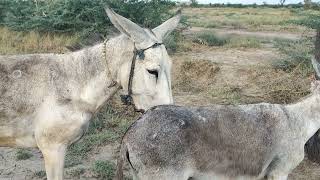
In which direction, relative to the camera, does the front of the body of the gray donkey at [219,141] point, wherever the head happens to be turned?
to the viewer's right

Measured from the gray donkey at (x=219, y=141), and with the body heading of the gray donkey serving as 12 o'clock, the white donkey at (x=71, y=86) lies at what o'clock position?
The white donkey is roughly at 6 o'clock from the gray donkey.

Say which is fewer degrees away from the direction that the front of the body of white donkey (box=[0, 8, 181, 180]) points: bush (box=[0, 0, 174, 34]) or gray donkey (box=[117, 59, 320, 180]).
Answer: the gray donkey

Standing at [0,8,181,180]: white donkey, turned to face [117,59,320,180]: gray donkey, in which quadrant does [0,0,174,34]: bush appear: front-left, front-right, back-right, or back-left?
back-left

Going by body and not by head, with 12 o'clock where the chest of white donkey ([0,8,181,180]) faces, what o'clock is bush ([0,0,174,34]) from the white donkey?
The bush is roughly at 9 o'clock from the white donkey.

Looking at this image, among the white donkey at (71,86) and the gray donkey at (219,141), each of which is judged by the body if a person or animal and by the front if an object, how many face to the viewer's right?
2

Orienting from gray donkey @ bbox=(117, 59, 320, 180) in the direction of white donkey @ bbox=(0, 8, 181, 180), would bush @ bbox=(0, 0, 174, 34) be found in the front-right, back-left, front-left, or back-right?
front-right

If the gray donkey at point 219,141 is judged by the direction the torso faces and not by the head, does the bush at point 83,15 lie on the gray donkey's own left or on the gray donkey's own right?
on the gray donkey's own left

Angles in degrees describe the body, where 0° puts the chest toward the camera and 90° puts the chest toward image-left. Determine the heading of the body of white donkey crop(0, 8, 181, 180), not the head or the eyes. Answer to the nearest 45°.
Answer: approximately 270°

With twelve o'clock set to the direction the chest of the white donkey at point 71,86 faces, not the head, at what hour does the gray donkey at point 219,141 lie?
The gray donkey is roughly at 1 o'clock from the white donkey.

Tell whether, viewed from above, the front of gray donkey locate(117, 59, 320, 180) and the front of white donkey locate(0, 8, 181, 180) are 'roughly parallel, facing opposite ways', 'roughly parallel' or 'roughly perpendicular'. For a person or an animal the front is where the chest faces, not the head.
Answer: roughly parallel
